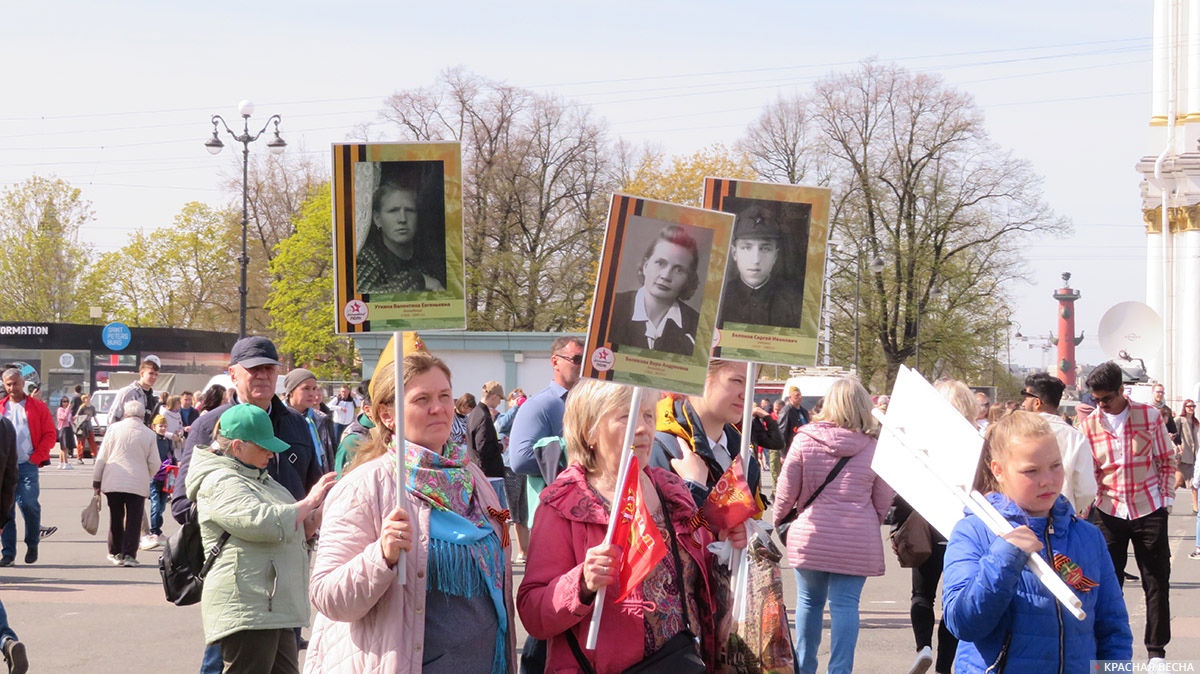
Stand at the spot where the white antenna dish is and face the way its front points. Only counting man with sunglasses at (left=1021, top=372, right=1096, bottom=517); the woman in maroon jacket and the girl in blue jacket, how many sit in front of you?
3

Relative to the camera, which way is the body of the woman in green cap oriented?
to the viewer's right

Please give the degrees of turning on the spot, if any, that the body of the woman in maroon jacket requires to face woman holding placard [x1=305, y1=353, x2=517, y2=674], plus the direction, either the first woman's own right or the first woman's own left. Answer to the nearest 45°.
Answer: approximately 135° to the first woman's own right

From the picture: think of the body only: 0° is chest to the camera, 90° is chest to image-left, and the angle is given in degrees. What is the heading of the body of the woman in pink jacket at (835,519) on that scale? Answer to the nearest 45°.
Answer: approximately 180°

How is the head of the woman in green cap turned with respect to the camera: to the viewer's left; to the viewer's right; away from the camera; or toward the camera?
to the viewer's right

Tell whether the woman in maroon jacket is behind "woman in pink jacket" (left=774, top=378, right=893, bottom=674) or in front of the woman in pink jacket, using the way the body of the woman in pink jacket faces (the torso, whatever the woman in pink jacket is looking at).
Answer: behind

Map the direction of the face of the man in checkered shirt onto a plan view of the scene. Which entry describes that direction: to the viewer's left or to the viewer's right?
to the viewer's left

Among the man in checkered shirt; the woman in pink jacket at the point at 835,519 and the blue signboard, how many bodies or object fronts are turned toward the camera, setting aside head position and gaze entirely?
2

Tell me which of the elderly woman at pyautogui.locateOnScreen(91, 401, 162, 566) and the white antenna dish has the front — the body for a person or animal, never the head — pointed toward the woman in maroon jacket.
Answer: the white antenna dish

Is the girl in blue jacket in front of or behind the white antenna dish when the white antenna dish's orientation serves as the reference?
in front

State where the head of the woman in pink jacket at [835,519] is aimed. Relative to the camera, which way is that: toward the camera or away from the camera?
away from the camera

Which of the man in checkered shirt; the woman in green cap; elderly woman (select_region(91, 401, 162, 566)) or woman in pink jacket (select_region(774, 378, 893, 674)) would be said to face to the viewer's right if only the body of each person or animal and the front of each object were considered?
the woman in green cap
